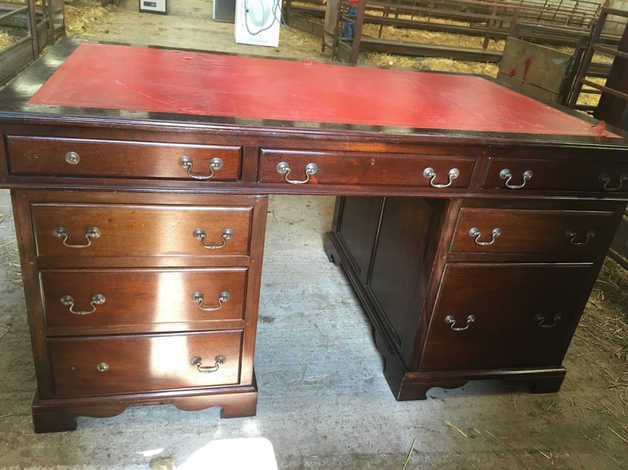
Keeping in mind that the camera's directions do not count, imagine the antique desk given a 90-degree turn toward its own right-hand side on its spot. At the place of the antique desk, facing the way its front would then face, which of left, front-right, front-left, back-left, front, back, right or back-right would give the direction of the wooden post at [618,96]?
back-right

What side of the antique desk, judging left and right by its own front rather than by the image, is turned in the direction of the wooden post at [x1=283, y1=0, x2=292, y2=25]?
back

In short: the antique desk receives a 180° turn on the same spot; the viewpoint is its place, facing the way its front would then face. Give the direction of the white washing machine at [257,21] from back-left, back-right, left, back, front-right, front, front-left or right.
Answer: front

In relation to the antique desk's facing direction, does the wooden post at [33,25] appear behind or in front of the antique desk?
behind

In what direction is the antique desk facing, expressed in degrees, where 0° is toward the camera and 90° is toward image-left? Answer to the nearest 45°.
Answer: approximately 0°

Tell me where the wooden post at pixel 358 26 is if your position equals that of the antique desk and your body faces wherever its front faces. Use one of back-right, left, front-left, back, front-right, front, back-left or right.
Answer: back

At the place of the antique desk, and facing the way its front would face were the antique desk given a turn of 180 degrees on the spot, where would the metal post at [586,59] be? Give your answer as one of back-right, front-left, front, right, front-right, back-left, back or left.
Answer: front-right
